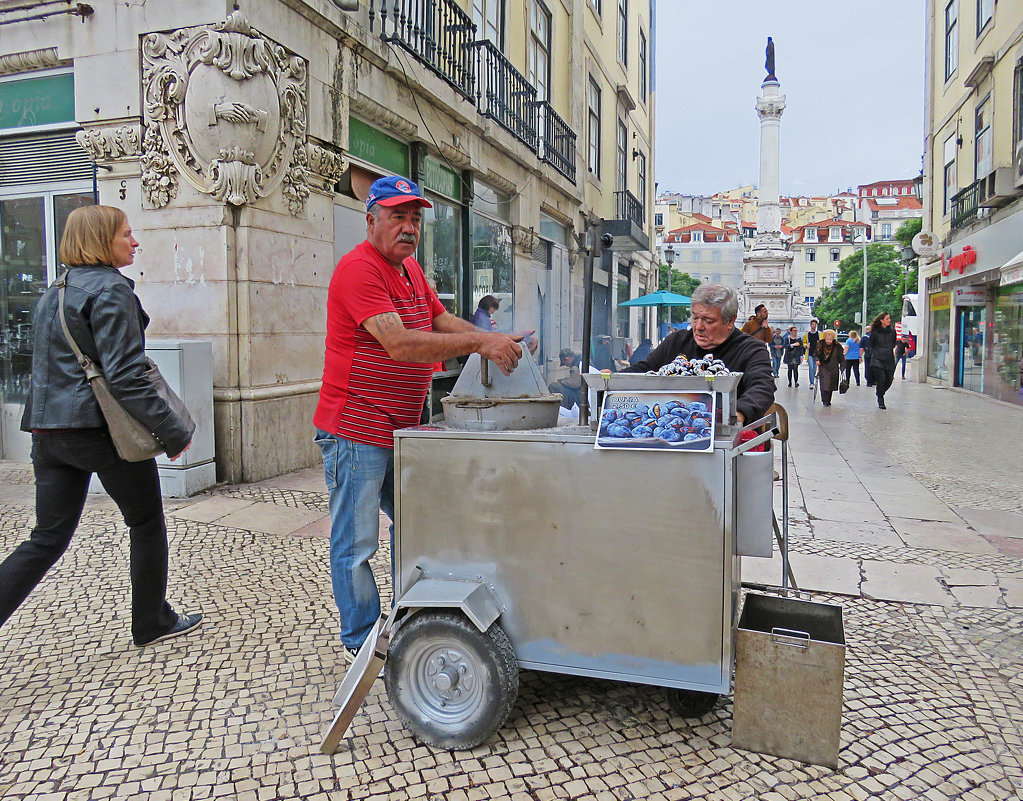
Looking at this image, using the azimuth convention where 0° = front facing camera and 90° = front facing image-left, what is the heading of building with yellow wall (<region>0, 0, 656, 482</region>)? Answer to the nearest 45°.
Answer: approximately 315°

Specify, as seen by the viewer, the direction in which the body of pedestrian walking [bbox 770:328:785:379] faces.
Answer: toward the camera

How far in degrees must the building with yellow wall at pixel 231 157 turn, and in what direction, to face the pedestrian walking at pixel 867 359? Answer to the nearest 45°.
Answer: approximately 90° to its left

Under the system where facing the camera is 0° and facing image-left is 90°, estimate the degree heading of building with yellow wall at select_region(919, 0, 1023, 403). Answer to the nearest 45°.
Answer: approximately 45°

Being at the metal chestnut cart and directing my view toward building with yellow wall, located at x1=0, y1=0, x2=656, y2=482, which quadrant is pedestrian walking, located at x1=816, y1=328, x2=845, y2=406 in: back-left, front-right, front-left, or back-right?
front-right

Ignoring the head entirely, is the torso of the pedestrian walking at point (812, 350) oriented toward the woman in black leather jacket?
yes

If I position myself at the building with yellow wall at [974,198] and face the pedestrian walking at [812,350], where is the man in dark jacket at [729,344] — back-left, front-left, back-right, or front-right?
back-left

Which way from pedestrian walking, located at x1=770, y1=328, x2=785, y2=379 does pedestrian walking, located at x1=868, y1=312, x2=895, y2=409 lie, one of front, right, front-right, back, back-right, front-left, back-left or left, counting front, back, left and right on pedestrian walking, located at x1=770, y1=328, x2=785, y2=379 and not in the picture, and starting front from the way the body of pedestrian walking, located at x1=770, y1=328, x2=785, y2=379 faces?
front

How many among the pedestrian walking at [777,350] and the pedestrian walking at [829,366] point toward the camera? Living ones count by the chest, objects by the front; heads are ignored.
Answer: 2

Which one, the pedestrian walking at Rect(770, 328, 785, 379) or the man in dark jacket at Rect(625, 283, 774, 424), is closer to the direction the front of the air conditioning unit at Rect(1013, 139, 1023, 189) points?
the man in dark jacket

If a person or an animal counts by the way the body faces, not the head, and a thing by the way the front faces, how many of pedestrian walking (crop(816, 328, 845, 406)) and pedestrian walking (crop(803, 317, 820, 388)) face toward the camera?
2

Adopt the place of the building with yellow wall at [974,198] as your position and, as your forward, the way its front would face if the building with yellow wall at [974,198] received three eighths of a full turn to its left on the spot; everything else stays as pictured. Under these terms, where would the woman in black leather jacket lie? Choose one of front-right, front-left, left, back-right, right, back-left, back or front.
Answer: right

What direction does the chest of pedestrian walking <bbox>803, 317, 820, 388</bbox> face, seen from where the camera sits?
toward the camera

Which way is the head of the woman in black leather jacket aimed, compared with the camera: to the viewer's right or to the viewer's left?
to the viewer's right

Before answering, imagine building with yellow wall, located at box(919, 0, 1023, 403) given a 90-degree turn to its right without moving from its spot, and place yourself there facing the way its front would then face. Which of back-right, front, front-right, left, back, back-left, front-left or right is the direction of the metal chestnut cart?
back-left

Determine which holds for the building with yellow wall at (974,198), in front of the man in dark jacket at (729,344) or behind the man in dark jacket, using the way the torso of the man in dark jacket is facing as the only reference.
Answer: behind

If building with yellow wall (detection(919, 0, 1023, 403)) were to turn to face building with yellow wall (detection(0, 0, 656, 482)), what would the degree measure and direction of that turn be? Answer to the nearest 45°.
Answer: approximately 45° to its left
